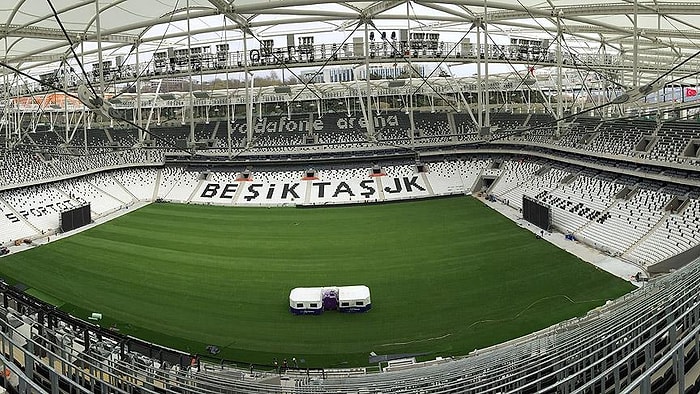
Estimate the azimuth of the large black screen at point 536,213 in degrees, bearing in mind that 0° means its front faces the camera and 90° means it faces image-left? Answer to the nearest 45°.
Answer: approximately 45°

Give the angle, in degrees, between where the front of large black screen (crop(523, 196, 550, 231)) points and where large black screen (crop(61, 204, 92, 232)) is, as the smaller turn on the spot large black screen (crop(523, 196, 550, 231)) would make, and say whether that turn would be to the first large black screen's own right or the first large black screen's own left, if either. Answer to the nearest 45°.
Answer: approximately 45° to the first large black screen's own right
